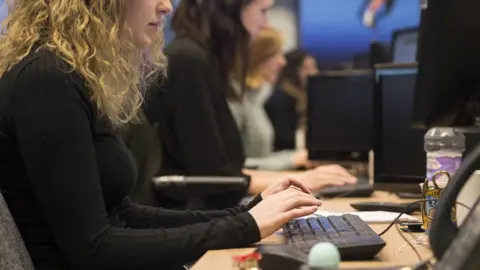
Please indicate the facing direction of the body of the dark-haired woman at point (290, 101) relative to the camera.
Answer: to the viewer's right

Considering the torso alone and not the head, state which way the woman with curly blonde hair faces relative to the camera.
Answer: to the viewer's right

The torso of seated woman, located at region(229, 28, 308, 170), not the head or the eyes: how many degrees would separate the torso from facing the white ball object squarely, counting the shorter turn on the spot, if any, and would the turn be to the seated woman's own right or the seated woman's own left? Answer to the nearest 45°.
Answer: approximately 90° to the seated woman's own right

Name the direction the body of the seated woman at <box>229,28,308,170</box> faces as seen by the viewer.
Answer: to the viewer's right

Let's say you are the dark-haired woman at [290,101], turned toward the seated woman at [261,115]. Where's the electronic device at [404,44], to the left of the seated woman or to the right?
left

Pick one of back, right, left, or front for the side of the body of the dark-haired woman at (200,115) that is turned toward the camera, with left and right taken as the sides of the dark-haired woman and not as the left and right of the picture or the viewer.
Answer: right

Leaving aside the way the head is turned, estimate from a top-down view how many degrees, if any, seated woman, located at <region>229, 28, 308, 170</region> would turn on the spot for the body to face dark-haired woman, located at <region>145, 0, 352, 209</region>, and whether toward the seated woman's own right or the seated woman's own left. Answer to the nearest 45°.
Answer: approximately 90° to the seated woman's own right

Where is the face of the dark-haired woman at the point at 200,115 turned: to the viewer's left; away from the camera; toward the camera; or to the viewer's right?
to the viewer's right

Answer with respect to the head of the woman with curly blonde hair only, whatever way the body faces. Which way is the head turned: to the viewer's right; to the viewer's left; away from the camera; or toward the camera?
to the viewer's right
